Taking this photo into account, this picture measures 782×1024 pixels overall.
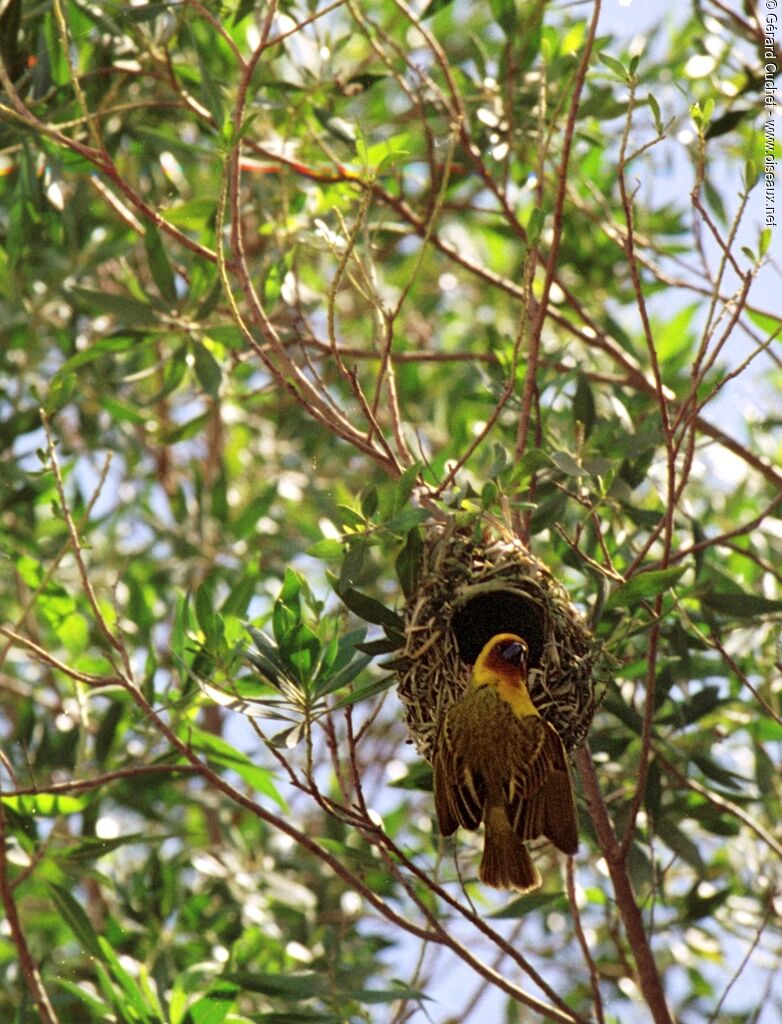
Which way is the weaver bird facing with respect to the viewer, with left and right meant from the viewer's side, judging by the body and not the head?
facing away from the viewer
